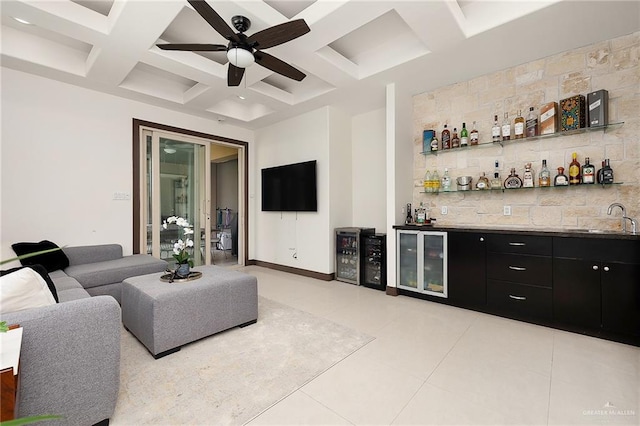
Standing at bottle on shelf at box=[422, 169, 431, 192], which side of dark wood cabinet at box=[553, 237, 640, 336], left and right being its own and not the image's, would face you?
right

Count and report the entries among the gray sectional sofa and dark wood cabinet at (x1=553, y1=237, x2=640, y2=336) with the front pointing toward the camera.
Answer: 1

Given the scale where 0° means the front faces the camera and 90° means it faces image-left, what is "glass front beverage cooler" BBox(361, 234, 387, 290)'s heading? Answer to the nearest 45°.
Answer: approximately 45°

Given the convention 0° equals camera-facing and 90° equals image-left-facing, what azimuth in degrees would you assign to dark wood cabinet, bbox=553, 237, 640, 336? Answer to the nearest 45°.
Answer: approximately 0°

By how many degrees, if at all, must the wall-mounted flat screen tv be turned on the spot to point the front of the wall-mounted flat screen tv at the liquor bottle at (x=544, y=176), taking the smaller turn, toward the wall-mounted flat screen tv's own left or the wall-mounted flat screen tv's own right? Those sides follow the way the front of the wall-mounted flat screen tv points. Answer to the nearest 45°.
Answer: approximately 90° to the wall-mounted flat screen tv's own left

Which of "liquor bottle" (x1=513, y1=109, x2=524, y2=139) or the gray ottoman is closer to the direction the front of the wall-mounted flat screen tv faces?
the gray ottoman

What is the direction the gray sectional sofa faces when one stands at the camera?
facing to the right of the viewer

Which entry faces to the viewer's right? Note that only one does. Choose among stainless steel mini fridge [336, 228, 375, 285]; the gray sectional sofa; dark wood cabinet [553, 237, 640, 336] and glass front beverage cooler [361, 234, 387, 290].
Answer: the gray sectional sofa

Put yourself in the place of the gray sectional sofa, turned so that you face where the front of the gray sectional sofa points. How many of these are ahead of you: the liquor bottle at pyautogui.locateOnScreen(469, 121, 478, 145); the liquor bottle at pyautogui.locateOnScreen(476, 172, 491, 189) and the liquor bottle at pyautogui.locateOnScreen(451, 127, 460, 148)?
3

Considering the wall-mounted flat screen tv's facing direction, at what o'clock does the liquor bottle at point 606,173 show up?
The liquor bottle is roughly at 9 o'clock from the wall-mounted flat screen tv.

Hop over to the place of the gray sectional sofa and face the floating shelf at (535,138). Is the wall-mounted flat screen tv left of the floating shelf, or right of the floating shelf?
left
